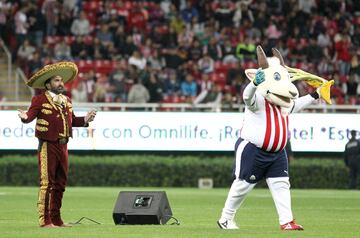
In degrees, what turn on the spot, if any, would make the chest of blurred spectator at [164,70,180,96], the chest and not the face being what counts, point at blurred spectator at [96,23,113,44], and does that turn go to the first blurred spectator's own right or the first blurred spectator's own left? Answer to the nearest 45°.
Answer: approximately 135° to the first blurred spectator's own right

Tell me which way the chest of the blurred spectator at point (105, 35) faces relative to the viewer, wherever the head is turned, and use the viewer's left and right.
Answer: facing the viewer

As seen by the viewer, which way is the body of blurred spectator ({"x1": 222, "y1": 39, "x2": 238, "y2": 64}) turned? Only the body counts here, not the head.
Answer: toward the camera

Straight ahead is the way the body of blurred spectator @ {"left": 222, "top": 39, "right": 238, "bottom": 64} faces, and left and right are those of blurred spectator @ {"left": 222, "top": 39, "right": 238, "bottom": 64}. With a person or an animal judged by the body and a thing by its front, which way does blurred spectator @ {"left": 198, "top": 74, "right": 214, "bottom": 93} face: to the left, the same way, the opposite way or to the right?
the same way

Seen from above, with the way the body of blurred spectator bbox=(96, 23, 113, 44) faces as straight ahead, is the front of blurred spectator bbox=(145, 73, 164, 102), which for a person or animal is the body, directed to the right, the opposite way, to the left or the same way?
the same way

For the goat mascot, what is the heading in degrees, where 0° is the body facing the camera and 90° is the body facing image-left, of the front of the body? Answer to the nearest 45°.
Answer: approximately 315°

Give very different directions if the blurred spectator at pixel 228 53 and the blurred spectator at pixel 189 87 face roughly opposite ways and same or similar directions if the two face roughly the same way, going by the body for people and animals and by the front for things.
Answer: same or similar directions

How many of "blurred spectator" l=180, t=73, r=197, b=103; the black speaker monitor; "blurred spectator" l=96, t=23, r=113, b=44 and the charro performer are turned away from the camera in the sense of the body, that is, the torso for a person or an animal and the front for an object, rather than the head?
1

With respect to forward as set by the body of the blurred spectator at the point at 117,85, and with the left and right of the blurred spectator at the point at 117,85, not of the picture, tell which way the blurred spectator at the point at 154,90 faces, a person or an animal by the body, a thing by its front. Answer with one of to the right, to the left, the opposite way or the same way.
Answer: the same way

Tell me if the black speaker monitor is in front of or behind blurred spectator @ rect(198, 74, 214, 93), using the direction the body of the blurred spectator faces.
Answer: in front
